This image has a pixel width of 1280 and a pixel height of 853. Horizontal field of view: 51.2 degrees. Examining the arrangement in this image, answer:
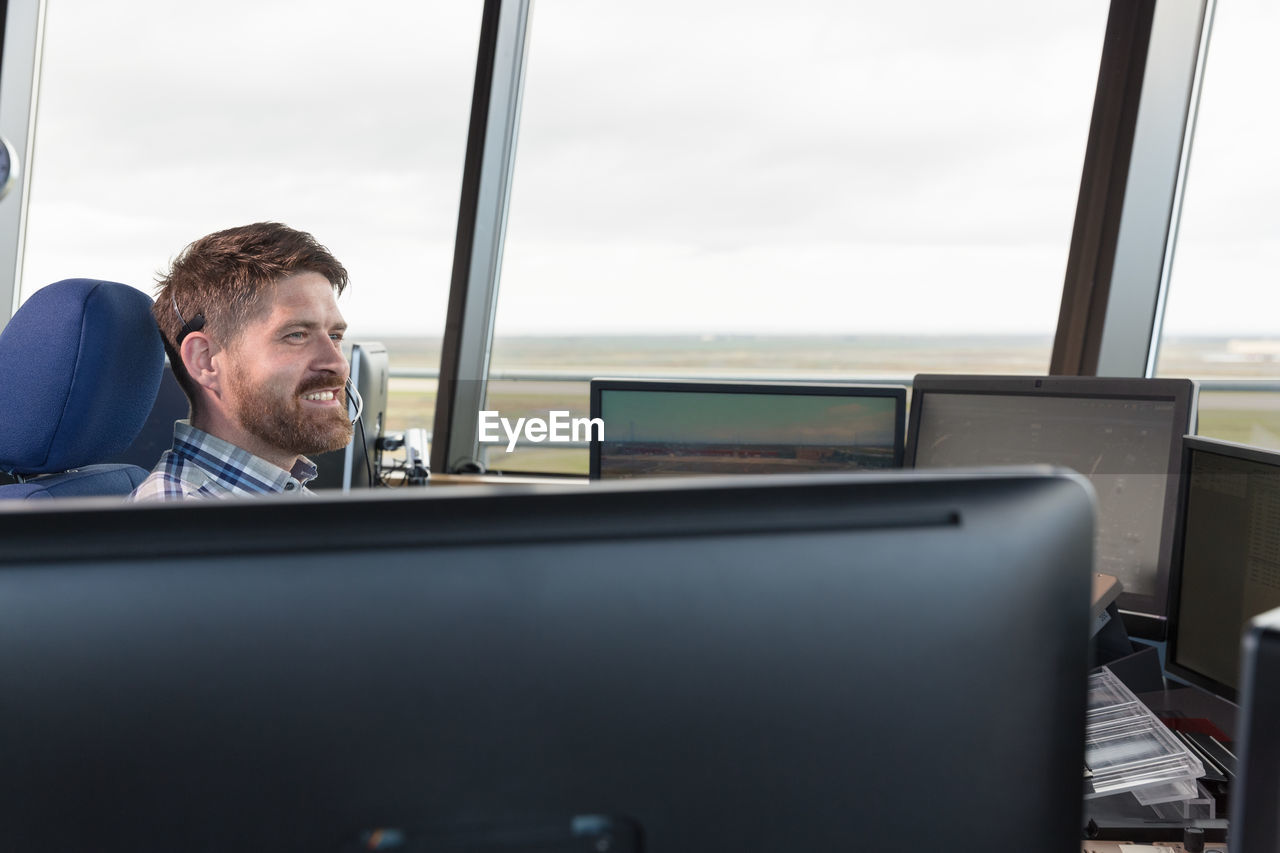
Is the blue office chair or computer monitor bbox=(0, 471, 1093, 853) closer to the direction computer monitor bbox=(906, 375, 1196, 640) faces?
the computer monitor

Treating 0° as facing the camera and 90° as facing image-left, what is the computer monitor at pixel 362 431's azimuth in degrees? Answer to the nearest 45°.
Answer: approximately 90°

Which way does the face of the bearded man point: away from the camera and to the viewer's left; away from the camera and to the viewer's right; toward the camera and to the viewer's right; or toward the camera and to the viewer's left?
toward the camera and to the viewer's right

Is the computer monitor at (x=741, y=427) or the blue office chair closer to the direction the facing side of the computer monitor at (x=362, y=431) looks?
the blue office chair

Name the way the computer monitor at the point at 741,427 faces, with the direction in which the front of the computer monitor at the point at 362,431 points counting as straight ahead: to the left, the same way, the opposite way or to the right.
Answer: to the left

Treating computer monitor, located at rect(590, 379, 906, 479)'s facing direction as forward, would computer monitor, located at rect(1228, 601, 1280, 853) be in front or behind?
in front

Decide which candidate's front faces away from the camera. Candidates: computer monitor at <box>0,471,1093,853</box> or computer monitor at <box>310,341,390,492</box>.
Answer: computer monitor at <box>0,471,1093,853</box>

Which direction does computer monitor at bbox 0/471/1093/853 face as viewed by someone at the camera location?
facing away from the viewer

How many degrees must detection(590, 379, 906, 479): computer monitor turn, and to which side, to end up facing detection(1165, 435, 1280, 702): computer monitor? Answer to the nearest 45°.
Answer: approximately 45° to its left

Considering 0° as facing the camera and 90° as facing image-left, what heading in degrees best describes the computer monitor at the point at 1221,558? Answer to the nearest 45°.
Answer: approximately 45°

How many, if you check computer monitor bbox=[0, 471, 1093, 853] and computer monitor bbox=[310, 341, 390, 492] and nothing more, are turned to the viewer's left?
1

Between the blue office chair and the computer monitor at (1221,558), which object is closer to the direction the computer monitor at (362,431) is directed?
the blue office chair
